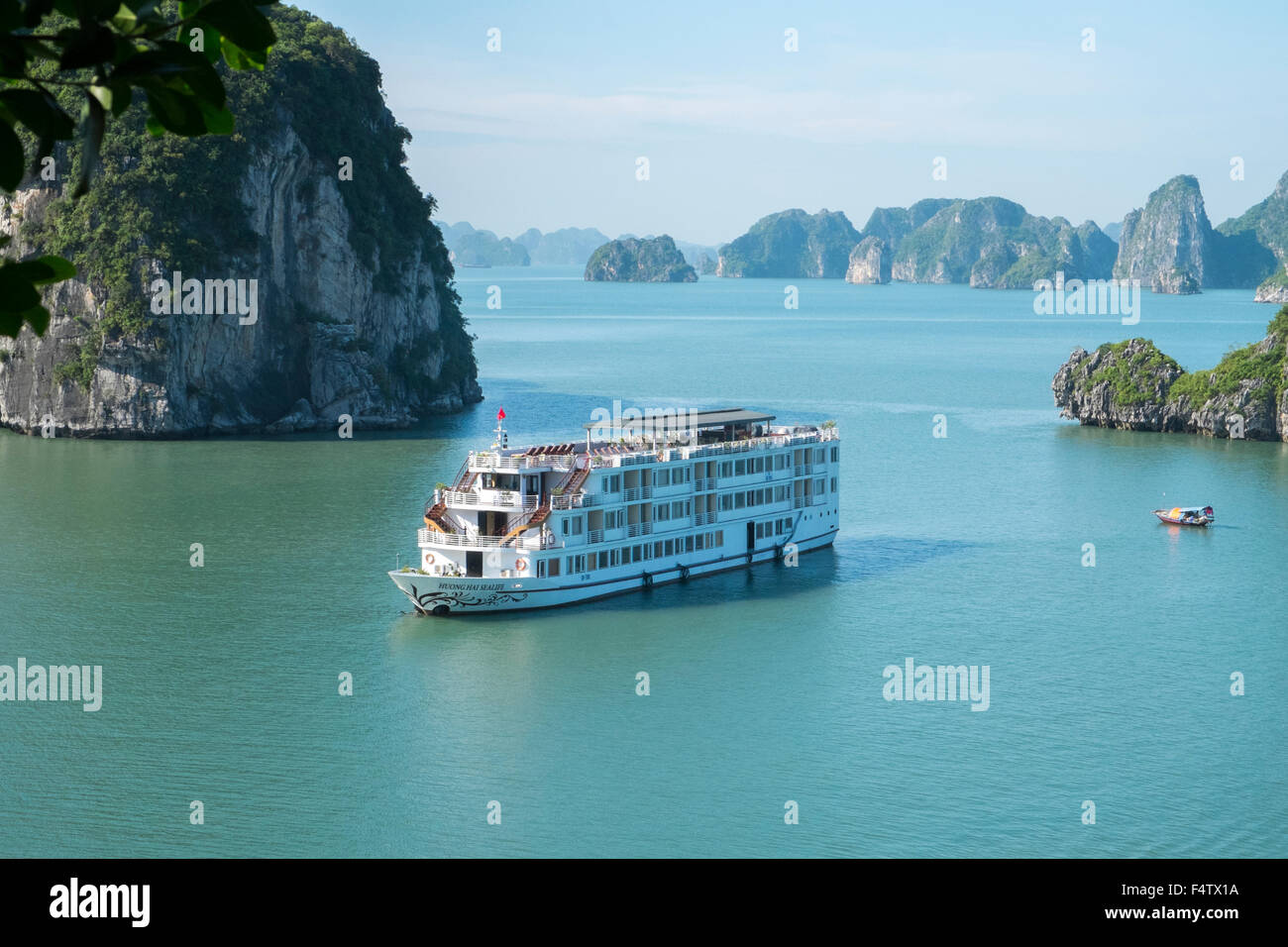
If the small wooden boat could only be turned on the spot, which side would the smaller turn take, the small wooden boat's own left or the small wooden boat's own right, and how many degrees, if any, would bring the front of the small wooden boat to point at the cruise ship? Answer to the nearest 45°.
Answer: approximately 45° to the small wooden boat's own left

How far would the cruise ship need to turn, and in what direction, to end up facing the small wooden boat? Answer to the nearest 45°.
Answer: approximately 180°

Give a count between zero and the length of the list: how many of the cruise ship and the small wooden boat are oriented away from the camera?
0

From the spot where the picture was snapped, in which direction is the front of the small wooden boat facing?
facing to the left of the viewer

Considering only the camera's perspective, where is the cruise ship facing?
facing the viewer and to the left of the viewer
